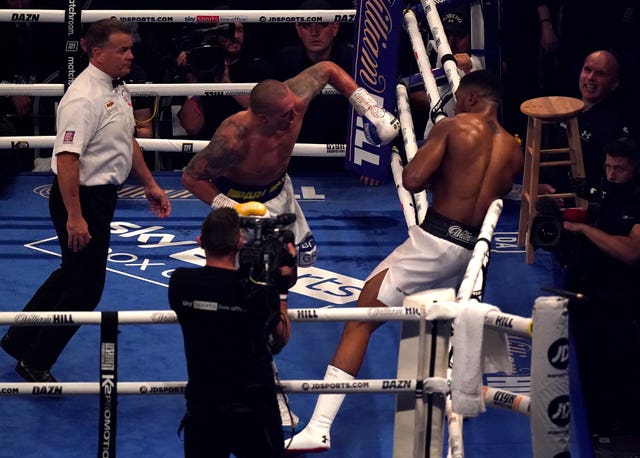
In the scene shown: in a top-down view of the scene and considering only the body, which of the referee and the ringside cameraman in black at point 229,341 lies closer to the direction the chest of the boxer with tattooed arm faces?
the ringside cameraman in black

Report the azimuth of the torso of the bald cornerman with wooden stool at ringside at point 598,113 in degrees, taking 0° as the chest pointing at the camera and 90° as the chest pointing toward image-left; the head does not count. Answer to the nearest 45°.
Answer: approximately 45°

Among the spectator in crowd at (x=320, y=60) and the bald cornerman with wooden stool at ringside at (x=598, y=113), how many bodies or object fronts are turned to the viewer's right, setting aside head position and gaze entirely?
0

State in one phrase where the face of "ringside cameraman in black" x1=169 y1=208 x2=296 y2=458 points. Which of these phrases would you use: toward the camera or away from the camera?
away from the camera

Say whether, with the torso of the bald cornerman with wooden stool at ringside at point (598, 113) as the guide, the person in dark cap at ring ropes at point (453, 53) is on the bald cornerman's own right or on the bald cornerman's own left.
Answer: on the bald cornerman's own right

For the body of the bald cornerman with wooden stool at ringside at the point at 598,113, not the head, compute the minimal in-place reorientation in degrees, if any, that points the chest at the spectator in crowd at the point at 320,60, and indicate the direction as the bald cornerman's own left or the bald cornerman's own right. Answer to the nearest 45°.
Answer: approximately 45° to the bald cornerman's own right

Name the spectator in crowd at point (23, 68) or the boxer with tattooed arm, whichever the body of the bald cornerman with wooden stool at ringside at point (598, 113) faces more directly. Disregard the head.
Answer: the boxer with tattooed arm

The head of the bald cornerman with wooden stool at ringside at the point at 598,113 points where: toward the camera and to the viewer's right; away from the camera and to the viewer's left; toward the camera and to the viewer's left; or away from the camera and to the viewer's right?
toward the camera and to the viewer's left

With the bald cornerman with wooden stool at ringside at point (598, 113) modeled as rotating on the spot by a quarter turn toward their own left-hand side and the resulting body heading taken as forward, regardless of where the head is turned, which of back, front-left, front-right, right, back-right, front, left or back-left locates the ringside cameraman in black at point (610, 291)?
front-right

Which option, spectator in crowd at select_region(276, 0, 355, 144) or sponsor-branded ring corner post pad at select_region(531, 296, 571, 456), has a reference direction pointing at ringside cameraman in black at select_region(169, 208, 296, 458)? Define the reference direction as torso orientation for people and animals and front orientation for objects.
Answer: the spectator in crowd

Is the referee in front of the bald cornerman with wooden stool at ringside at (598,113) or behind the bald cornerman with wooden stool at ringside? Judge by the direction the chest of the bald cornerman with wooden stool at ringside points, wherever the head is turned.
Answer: in front
